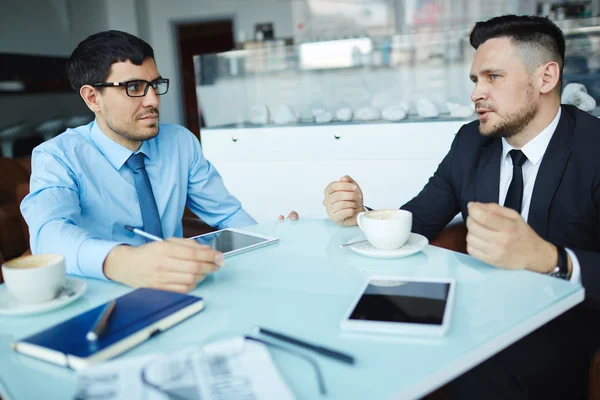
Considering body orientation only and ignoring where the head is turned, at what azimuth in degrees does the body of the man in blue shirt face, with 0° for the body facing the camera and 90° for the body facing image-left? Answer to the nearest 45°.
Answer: approximately 315°

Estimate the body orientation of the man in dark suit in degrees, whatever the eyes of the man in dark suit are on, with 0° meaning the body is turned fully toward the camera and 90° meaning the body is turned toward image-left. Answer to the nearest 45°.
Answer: approximately 45°

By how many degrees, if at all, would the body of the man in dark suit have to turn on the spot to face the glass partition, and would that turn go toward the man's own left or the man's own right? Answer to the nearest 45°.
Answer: approximately 135° to the man's own right

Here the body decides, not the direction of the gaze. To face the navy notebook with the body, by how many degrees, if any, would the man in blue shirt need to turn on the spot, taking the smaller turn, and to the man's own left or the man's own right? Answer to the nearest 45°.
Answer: approximately 45° to the man's own right

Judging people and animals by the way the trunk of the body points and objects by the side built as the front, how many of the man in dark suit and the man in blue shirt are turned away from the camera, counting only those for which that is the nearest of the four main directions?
0

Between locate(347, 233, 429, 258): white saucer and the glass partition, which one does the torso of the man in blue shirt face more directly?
the white saucer

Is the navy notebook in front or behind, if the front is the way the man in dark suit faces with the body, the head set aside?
in front

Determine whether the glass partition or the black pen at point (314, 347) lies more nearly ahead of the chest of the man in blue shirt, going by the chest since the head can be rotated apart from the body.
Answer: the black pen

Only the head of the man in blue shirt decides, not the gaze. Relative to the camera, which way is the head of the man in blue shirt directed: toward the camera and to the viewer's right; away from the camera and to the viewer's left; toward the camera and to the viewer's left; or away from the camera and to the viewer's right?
toward the camera and to the viewer's right

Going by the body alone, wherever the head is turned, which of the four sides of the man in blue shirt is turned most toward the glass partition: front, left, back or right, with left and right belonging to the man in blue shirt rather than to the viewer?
left
